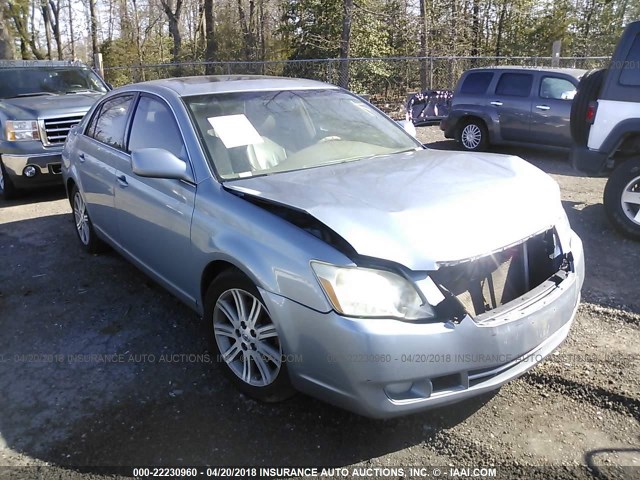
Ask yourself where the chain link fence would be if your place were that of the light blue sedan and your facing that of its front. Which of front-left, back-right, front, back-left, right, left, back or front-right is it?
back-left

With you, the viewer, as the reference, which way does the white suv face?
facing to the right of the viewer

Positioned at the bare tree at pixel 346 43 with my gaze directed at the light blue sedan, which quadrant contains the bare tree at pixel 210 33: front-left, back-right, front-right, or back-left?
back-right

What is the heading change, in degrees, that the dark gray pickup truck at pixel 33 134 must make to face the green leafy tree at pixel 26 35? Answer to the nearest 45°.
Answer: approximately 135° to its left

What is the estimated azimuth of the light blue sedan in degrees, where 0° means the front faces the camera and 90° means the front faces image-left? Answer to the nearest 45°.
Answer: approximately 315°

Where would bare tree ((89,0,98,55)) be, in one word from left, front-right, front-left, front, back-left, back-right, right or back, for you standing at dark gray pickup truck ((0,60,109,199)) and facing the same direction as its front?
back-left

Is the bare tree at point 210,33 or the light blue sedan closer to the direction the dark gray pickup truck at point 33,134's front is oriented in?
the light blue sedan

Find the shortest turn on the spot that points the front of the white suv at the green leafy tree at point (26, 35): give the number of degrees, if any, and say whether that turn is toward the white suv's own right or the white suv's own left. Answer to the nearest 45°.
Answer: approximately 135° to the white suv's own left
